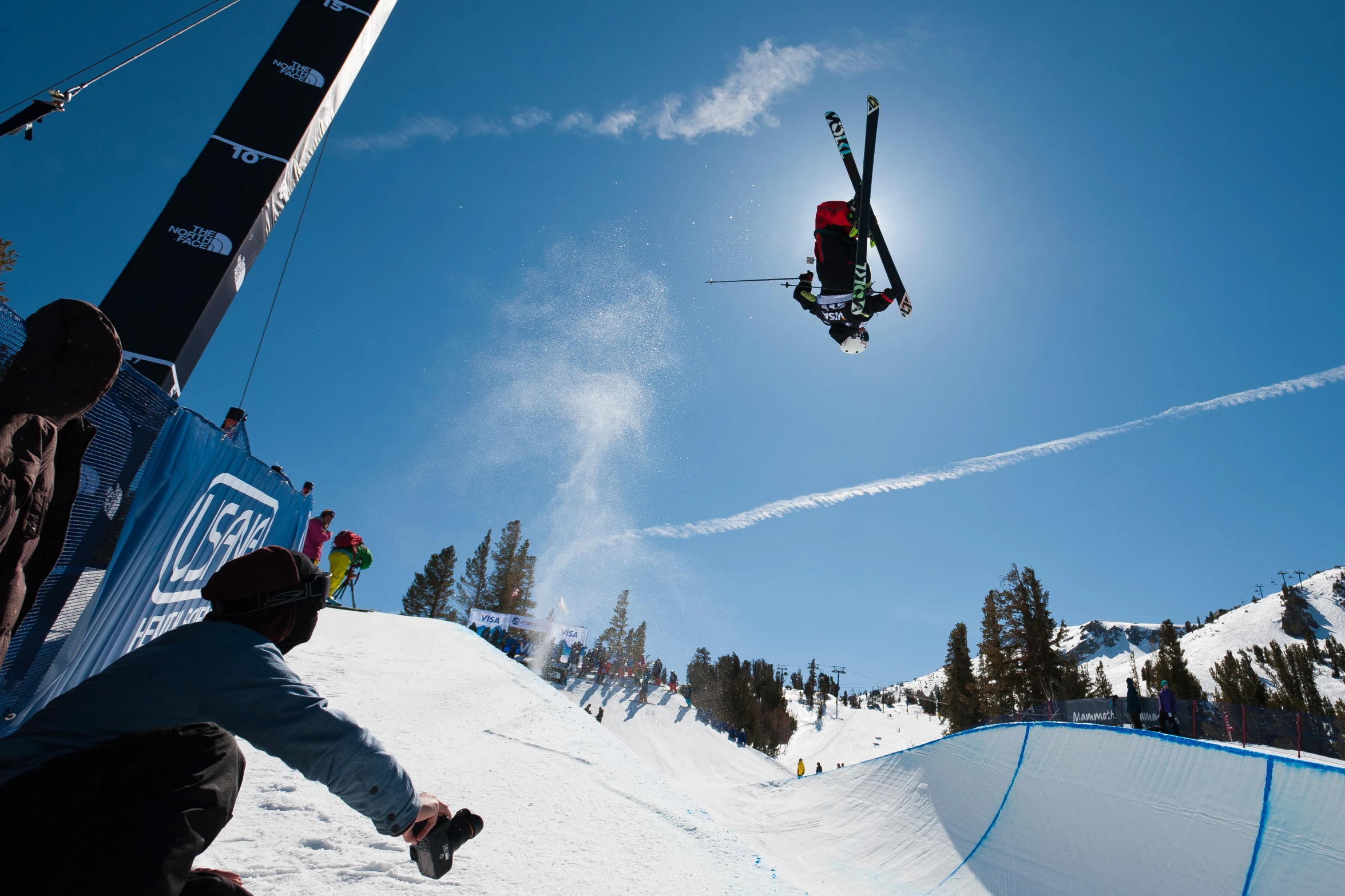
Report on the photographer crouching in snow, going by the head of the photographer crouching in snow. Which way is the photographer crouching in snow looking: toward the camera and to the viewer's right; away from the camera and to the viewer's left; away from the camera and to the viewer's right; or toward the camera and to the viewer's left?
away from the camera and to the viewer's right

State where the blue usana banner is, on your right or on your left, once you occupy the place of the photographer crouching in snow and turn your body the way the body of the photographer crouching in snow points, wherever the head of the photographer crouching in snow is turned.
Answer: on your left

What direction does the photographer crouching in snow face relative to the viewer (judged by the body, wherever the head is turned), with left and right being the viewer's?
facing to the right of the viewer

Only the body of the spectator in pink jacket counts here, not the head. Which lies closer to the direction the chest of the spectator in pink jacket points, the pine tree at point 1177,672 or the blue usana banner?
the pine tree

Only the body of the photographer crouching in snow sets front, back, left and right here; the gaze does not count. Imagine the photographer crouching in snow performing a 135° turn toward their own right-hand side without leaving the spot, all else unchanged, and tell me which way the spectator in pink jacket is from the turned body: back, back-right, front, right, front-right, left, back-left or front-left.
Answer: back-right

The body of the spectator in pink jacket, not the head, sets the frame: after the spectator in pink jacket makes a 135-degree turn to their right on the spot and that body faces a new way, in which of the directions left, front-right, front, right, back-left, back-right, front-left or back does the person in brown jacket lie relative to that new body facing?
front-left
